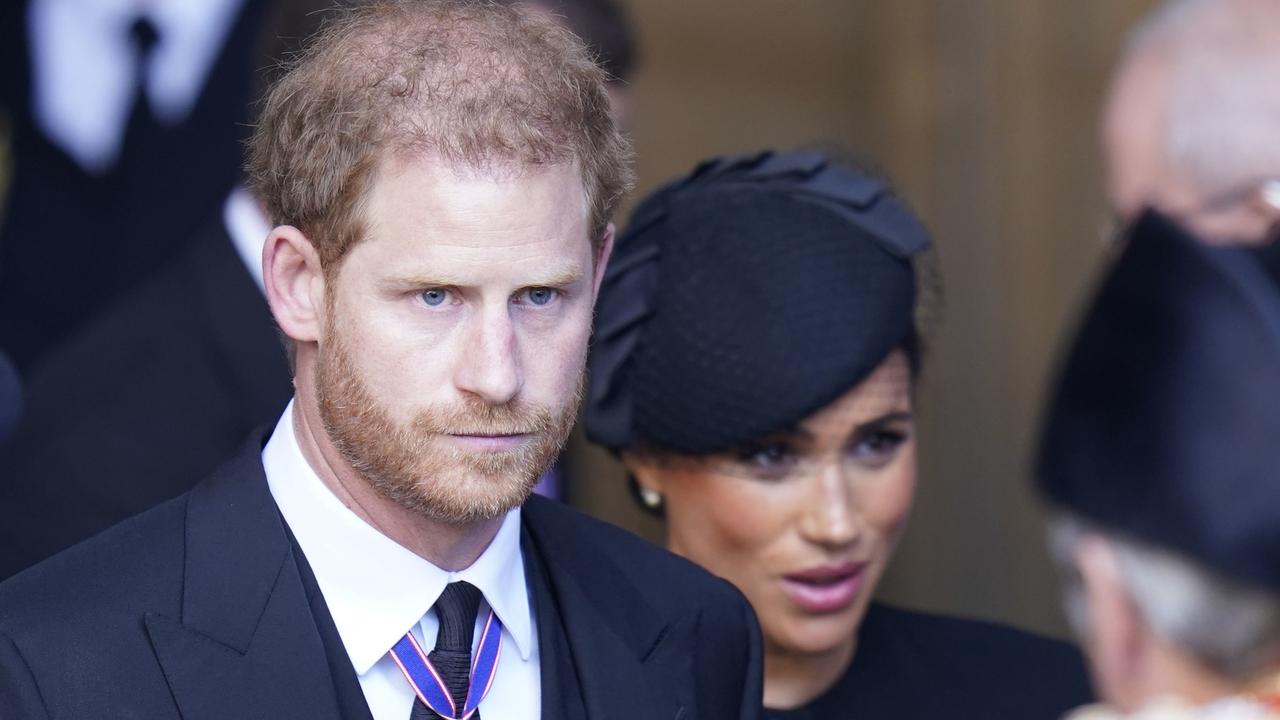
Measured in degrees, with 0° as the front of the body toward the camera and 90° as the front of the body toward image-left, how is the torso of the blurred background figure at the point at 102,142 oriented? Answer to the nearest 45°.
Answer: approximately 0°

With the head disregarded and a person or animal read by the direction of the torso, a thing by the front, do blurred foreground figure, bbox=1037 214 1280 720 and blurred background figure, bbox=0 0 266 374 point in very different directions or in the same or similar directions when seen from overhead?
very different directions

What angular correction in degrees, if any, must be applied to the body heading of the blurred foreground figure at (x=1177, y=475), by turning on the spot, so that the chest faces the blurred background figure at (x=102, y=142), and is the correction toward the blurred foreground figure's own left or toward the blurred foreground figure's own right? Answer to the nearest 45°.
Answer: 0° — they already face them

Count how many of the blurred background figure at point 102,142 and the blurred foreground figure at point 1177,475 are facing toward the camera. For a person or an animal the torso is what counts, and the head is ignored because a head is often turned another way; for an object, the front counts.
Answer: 1

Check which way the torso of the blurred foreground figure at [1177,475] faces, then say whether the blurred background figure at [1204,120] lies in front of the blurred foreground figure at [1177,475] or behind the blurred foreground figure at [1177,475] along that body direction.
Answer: in front

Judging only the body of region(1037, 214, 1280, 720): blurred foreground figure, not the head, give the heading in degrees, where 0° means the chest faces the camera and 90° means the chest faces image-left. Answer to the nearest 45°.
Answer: approximately 135°
